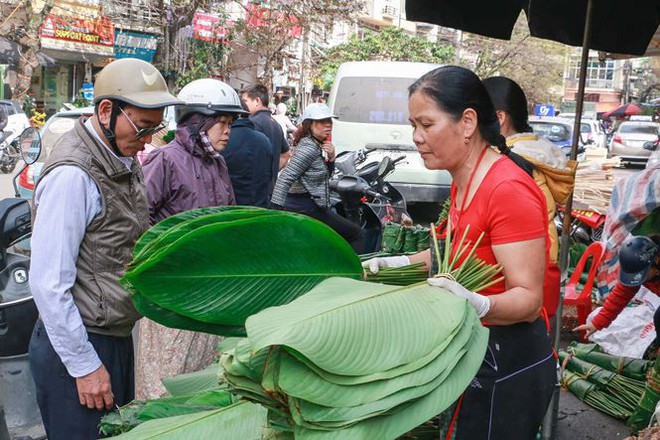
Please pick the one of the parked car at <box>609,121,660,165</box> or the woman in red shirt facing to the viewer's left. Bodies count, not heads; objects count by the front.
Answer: the woman in red shirt

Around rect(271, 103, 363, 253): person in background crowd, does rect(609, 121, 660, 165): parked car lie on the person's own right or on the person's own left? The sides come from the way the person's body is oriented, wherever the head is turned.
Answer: on the person's own left

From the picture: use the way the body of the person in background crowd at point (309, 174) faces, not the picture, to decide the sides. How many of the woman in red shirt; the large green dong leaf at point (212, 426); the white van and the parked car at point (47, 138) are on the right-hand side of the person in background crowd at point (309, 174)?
2

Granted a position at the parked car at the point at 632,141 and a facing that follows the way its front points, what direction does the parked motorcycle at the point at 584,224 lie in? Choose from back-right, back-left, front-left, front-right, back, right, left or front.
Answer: back

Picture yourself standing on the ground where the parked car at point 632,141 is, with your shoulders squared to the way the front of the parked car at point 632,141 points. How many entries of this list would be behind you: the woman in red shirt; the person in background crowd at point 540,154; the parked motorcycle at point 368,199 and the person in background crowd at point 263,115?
4

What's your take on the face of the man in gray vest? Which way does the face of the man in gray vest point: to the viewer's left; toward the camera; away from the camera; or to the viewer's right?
to the viewer's right

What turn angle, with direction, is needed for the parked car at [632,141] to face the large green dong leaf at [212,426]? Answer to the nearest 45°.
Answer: approximately 180°

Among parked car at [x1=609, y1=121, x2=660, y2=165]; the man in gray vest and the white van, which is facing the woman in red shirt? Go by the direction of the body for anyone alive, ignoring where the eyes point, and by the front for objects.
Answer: the man in gray vest

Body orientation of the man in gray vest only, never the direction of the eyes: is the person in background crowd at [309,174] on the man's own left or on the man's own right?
on the man's own left

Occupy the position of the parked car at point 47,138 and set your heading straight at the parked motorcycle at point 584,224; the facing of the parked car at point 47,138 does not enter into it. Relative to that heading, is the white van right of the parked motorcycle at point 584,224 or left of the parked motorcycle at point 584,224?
left

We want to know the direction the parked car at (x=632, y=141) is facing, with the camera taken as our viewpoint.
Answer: facing away from the viewer
